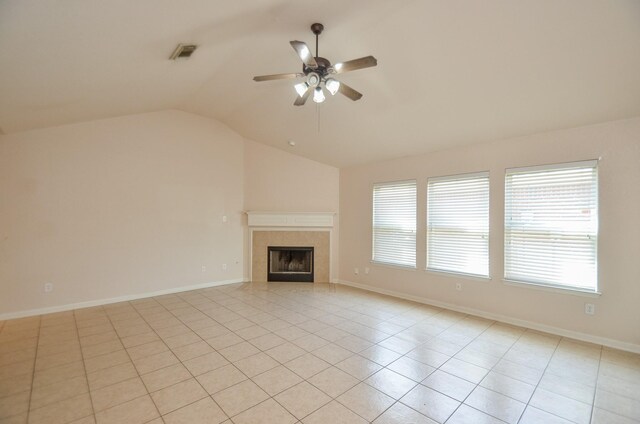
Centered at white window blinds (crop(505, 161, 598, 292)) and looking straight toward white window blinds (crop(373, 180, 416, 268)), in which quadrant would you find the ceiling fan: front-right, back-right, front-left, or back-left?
front-left

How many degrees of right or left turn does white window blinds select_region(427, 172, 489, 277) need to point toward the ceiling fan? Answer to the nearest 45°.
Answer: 0° — it already faces it

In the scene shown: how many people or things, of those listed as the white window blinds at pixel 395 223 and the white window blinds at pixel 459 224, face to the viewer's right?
0

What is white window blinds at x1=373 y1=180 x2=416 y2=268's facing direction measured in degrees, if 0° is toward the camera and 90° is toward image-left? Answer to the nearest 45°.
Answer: approximately 45°

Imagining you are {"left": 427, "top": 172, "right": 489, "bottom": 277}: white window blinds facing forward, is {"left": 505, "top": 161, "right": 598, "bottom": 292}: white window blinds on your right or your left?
on your left

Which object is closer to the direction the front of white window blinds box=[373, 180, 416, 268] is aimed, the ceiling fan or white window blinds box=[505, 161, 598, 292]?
the ceiling fan

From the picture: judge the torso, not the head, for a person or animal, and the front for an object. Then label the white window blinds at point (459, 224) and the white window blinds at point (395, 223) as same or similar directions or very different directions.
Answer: same or similar directions

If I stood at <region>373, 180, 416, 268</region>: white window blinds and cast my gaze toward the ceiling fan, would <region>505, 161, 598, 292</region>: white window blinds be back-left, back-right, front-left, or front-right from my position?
front-left

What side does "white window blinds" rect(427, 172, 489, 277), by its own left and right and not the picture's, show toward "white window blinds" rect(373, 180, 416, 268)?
right

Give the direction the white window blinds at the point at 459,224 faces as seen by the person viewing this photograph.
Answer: facing the viewer and to the left of the viewer

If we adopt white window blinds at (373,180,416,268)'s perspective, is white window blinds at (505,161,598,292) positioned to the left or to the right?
on its left

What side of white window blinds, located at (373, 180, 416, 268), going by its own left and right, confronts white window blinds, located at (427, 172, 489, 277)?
left
